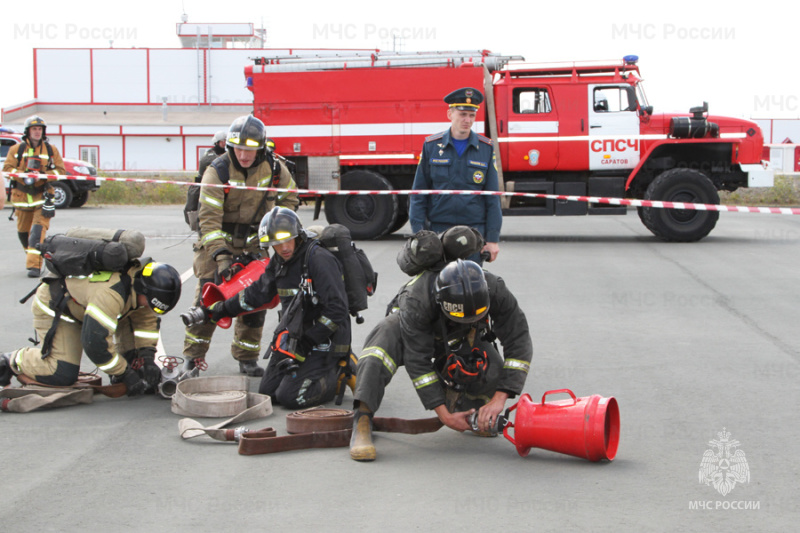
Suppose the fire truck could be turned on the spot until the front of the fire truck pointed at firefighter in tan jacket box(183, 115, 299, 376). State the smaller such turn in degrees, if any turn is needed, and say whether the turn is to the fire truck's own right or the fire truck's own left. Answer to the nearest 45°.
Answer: approximately 90° to the fire truck's own right

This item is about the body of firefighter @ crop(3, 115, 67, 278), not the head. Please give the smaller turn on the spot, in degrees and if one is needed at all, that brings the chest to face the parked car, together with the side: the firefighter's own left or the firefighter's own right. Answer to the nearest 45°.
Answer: approximately 180°

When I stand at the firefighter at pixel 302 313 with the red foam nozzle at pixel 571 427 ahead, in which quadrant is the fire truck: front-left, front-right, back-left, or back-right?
back-left

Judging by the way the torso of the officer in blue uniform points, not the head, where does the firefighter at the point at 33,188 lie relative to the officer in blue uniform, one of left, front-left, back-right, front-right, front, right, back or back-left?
back-right

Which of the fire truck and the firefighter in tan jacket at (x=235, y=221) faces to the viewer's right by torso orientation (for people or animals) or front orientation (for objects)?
the fire truck

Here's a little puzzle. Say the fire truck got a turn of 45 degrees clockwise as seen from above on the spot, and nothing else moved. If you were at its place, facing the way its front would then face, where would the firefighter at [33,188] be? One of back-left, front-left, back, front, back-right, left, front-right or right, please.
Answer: right

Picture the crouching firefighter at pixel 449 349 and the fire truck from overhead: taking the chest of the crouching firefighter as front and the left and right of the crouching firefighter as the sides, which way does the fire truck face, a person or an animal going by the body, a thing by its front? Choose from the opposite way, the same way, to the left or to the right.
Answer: to the left

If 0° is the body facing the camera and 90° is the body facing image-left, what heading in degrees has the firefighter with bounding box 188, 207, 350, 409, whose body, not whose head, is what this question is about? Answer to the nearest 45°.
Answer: approximately 45°

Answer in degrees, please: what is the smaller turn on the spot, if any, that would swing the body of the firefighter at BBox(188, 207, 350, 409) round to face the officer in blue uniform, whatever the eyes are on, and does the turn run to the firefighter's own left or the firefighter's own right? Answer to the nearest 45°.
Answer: approximately 180°

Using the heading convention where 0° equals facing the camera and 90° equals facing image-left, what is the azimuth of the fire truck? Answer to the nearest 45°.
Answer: approximately 270°
